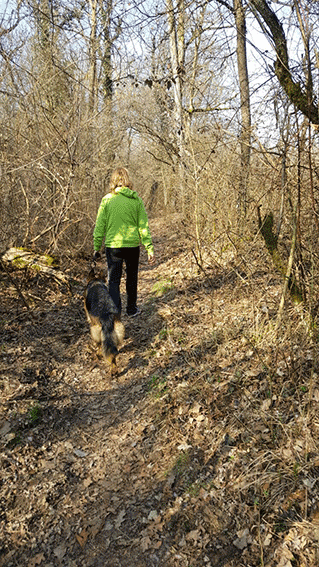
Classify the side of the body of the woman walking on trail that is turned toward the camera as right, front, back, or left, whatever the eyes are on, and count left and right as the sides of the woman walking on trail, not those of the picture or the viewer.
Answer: back

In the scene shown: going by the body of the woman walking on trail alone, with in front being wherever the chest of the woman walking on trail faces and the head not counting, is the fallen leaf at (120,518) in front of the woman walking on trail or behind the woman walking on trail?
behind

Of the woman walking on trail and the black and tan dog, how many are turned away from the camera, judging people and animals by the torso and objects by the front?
2

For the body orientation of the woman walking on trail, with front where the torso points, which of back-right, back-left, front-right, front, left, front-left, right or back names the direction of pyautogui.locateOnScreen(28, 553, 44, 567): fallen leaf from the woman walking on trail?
back

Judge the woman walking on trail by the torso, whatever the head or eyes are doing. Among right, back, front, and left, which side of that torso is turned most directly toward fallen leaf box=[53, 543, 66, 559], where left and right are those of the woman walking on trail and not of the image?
back

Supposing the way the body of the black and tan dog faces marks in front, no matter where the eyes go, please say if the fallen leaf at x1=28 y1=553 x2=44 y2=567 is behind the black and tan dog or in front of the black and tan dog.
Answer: behind

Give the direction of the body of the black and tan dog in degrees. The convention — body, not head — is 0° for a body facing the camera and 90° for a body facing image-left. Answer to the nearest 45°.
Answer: approximately 180°

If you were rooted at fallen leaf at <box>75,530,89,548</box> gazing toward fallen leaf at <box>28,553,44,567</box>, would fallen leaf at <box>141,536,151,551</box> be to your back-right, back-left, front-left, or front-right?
back-left

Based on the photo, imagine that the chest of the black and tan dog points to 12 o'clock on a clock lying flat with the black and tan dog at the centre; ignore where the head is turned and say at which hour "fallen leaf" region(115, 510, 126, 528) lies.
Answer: The fallen leaf is roughly at 6 o'clock from the black and tan dog.

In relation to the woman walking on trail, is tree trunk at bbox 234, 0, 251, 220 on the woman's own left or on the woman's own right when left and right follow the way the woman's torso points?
on the woman's own right

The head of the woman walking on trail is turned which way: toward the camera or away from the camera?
away from the camera

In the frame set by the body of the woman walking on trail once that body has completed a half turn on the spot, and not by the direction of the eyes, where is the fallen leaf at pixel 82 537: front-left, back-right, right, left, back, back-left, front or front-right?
front

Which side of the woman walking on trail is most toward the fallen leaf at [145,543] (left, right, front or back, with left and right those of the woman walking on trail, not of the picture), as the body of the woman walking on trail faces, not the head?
back

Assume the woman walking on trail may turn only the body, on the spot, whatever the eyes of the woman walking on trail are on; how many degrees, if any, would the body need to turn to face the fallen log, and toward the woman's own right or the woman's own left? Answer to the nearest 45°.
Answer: approximately 45° to the woman's own left
